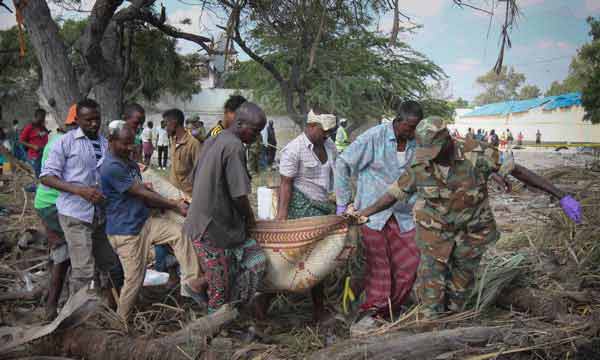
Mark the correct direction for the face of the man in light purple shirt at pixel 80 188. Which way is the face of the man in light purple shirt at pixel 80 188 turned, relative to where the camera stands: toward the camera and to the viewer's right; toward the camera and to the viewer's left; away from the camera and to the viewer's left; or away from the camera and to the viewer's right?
toward the camera and to the viewer's right

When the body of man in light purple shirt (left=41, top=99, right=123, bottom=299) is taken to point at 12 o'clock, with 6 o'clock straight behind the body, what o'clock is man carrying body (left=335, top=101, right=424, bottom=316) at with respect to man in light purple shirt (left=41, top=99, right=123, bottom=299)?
man carrying body (left=335, top=101, right=424, bottom=316) is roughly at 11 o'clock from man in light purple shirt (left=41, top=99, right=123, bottom=299).

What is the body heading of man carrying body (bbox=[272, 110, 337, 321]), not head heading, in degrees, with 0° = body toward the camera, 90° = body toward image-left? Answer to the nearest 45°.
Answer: approximately 315°

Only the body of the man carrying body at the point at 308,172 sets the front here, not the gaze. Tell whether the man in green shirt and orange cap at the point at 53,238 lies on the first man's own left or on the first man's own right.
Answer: on the first man's own right
